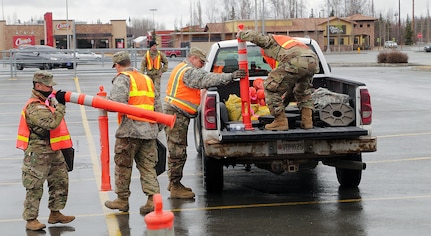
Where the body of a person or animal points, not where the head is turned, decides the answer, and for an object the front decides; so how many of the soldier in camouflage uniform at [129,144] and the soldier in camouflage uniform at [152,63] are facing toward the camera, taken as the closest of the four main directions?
1

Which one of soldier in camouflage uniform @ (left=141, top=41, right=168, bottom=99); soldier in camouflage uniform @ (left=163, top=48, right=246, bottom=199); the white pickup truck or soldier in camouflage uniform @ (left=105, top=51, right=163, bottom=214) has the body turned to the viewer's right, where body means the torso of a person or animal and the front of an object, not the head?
soldier in camouflage uniform @ (left=163, top=48, right=246, bottom=199)

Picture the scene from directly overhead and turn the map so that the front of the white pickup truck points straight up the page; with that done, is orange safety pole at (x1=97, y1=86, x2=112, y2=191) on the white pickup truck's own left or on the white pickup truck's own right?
on the white pickup truck's own left

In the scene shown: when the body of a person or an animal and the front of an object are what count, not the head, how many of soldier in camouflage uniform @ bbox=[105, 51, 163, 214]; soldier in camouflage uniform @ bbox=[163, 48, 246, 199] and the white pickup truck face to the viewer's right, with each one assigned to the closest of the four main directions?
1

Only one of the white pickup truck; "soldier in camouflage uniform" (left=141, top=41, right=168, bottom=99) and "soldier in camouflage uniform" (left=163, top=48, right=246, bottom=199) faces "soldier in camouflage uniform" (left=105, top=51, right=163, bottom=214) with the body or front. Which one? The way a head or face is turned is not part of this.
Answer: "soldier in camouflage uniform" (left=141, top=41, right=168, bottom=99)

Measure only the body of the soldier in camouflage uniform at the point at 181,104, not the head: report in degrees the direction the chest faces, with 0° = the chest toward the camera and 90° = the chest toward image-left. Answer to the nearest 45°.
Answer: approximately 270°

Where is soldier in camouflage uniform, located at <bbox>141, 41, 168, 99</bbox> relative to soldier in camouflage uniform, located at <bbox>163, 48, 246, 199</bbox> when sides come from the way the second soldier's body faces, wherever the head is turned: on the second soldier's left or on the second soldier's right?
on the second soldier's left

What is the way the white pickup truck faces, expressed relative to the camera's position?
facing away from the viewer

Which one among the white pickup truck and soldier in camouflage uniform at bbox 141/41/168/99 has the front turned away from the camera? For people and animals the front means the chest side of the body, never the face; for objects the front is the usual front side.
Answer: the white pickup truck

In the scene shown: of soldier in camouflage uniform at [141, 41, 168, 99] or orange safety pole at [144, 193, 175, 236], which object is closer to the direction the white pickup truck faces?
the soldier in camouflage uniform

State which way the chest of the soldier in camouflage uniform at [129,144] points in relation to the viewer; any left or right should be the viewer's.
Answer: facing away from the viewer and to the left of the viewer

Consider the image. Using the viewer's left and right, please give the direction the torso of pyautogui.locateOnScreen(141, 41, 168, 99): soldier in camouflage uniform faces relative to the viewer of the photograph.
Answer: facing the viewer

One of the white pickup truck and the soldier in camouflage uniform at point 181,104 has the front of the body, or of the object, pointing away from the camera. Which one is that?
the white pickup truck

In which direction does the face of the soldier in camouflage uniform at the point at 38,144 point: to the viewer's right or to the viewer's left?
to the viewer's right

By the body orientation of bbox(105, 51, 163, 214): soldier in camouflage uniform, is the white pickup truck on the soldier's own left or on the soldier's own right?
on the soldier's own right
